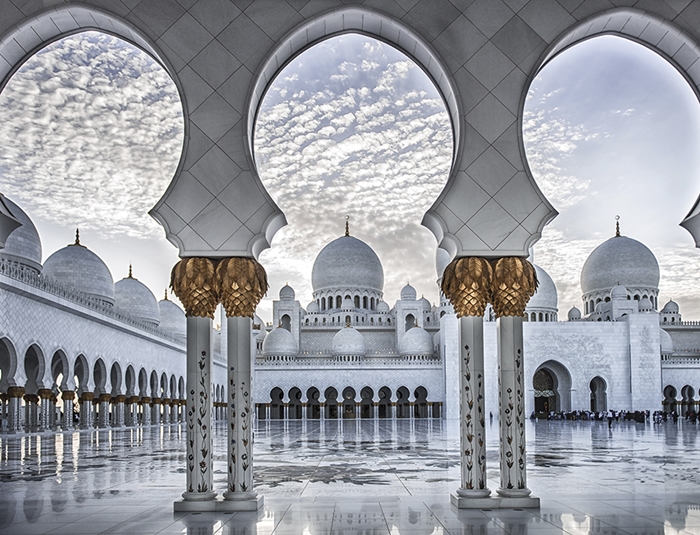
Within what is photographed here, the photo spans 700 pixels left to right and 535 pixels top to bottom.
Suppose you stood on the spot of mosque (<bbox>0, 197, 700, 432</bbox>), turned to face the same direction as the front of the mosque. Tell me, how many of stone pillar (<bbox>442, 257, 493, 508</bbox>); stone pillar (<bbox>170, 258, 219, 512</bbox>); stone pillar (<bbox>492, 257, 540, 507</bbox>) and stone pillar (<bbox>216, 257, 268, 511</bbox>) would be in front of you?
4

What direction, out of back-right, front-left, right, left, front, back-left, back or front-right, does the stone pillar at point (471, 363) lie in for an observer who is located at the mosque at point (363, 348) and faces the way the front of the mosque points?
front

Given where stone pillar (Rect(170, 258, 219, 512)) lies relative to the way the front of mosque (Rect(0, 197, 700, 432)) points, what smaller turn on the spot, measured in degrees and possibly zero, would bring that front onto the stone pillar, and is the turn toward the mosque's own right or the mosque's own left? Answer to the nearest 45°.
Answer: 0° — it already faces it

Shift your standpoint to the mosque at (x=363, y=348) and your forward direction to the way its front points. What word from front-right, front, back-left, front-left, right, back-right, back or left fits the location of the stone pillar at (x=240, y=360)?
front

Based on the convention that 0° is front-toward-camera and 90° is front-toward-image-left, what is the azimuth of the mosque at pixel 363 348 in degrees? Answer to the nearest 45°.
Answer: approximately 0°

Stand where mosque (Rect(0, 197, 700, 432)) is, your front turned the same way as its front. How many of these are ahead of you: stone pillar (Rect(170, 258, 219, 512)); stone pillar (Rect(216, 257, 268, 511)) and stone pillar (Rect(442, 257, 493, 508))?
3

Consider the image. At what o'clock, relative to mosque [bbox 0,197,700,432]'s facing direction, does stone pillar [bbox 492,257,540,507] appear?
The stone pillar is roughly at 12 o'clock from the mosque.
